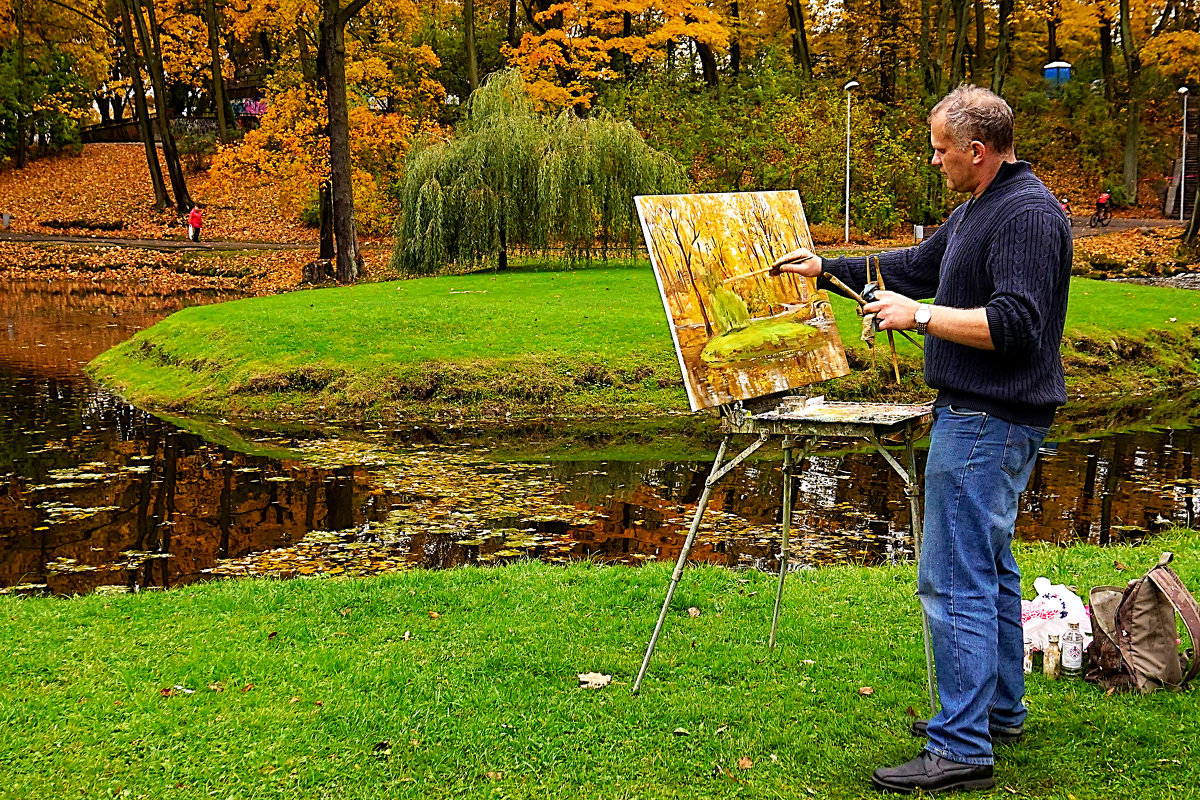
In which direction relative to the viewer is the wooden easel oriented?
to the viewer's right

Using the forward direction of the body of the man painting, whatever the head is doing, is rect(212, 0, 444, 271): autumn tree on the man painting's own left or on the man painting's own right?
on the man painting's own right

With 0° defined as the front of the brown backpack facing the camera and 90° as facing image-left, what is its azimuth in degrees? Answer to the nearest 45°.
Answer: approximately 90°

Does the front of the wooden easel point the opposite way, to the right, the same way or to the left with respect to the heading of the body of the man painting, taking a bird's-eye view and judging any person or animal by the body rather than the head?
the opposite way

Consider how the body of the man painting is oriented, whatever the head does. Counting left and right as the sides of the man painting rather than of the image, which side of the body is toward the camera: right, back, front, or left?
left

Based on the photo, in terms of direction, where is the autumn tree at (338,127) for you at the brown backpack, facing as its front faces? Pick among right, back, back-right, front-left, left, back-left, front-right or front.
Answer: front-right

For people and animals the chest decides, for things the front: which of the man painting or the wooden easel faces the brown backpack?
the wooden easel

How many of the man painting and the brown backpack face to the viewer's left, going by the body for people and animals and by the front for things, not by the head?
2
